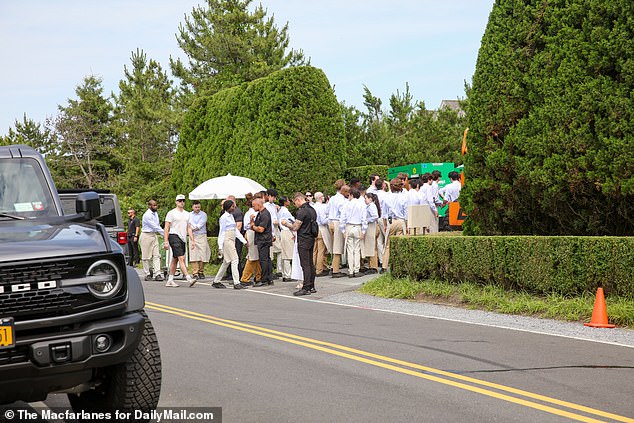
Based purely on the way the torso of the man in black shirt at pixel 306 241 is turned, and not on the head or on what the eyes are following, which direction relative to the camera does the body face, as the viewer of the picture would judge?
to the viewer's left

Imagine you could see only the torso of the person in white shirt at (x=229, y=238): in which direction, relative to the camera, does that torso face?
to the viewer's right

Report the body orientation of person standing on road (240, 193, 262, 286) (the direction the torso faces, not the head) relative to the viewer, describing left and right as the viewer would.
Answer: facing to the right of the viewer

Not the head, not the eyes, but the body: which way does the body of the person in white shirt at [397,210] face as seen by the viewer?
away from the camera

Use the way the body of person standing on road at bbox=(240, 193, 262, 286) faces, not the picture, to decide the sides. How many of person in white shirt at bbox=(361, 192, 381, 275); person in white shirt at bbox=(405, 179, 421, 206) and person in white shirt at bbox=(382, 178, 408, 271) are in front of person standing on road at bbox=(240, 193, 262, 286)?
3

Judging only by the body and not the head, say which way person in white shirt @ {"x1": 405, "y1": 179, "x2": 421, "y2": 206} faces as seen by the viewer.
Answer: away from the camera

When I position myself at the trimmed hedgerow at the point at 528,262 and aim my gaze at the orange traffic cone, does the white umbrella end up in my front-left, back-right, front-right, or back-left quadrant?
back-right

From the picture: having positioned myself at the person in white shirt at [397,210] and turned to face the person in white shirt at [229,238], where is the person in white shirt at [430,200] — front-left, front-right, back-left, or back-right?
back-right

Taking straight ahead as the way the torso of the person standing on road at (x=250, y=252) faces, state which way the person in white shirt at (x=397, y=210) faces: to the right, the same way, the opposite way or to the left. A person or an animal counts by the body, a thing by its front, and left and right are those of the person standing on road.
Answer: to the left

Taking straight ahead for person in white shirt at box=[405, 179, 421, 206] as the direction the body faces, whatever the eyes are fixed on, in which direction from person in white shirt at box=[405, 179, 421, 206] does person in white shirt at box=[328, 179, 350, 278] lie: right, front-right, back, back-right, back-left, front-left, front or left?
left
